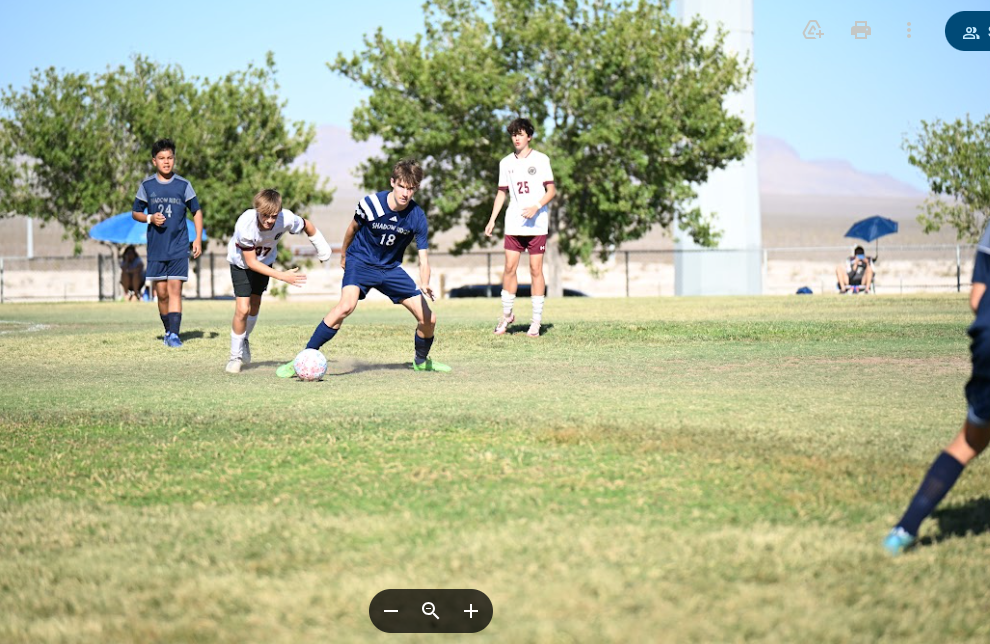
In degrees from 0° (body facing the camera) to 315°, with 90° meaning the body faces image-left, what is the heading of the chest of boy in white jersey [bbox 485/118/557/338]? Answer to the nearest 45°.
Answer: approximately 0°

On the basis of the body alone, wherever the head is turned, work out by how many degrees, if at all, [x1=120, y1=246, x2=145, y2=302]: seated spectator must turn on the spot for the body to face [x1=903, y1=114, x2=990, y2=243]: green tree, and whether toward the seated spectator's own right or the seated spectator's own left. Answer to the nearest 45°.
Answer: approximately 90° to the seated spectator's own left

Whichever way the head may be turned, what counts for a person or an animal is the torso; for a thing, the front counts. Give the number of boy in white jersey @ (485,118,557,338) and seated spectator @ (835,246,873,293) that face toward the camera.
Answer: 2

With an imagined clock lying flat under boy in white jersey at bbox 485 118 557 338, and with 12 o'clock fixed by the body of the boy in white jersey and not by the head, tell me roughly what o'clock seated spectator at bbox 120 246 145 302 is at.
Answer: The seated spectator is roughly at 5 o'clock from the boy in white jersey.

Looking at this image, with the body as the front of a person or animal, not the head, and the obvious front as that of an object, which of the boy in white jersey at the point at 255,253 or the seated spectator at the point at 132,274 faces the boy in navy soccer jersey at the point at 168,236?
the seated spectator

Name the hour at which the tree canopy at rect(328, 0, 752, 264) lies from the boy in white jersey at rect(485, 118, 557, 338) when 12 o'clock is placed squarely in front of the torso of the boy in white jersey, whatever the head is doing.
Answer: The tree canopy is roughly at 6 o'clock from the boy in white jersey.

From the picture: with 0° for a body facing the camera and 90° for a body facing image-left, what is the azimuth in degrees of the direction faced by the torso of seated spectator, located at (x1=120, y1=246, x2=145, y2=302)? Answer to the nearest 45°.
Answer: approximately 0°
